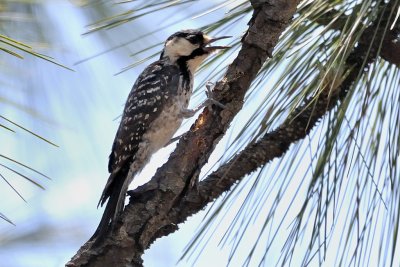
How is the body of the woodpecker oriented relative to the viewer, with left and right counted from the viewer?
facing to the right of the viewer
